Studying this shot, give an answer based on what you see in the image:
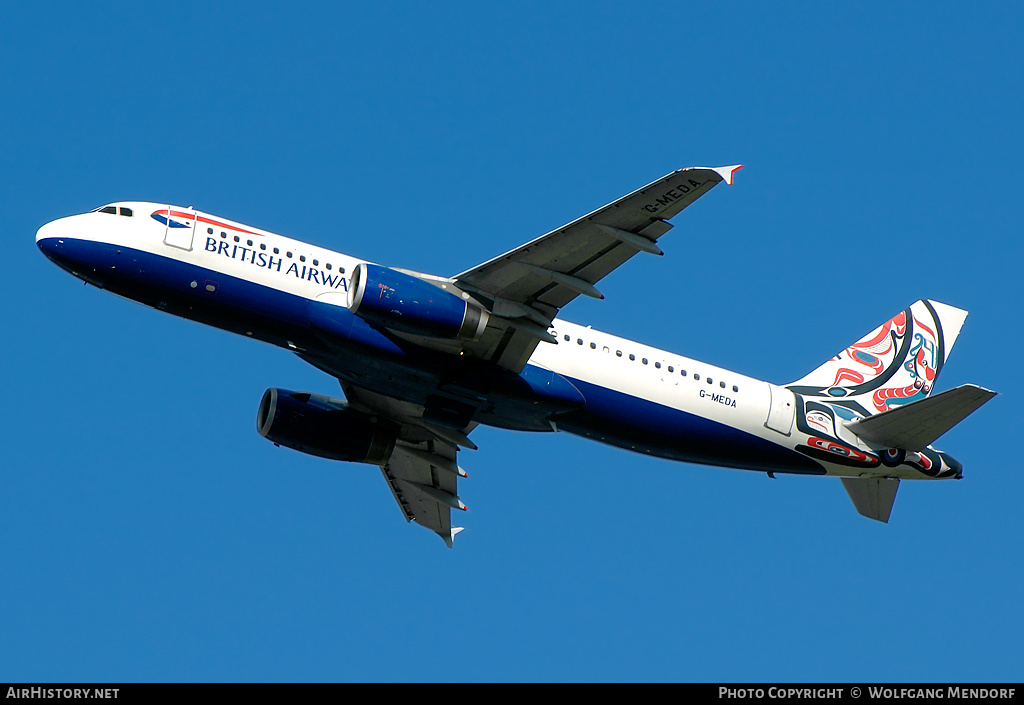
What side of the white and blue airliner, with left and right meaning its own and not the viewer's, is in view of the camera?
left
